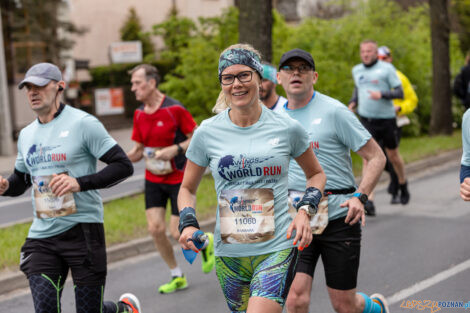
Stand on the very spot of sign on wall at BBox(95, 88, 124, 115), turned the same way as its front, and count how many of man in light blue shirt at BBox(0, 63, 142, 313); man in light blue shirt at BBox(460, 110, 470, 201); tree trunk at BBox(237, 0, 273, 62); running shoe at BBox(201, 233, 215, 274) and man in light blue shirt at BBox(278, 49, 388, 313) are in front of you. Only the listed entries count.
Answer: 5

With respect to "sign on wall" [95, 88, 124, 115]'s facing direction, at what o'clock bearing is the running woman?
The running woman is roughly at 12 o'clock from the sign on wall.

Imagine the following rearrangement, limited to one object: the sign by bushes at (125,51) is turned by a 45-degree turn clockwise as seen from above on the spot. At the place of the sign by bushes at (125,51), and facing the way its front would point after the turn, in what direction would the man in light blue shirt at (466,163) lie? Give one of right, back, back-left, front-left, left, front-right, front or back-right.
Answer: front-left

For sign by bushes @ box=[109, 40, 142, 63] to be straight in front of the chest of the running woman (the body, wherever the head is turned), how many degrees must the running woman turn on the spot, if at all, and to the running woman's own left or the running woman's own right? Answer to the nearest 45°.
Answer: approximately 180°

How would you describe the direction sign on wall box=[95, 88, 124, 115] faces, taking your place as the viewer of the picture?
facing the viewer

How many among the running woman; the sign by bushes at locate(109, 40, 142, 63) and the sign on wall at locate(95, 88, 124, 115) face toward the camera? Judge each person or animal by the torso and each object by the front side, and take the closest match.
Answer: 3

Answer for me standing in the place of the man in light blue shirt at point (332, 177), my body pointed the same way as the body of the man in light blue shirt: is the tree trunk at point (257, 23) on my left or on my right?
on my right

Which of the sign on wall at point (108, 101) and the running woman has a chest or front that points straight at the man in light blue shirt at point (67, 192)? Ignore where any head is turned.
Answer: the sign on wall

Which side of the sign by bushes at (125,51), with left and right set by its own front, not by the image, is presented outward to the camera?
front

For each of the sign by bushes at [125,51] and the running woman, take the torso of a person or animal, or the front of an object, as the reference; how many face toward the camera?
2

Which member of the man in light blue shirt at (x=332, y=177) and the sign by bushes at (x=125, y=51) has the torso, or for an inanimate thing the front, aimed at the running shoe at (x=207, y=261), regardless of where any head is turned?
the sign by bushes

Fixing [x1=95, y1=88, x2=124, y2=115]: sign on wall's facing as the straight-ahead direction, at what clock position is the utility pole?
The utility pole is roughly at 1 o'clock from the sign on wall.

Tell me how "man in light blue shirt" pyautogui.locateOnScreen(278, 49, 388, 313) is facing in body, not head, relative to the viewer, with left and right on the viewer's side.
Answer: facing the viewer and to the left of the viewer
